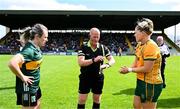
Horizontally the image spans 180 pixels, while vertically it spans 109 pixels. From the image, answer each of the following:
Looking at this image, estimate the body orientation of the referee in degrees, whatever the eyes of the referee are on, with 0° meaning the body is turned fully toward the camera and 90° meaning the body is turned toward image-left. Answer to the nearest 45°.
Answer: approximately 0°

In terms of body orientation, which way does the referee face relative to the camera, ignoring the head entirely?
toward the camera
